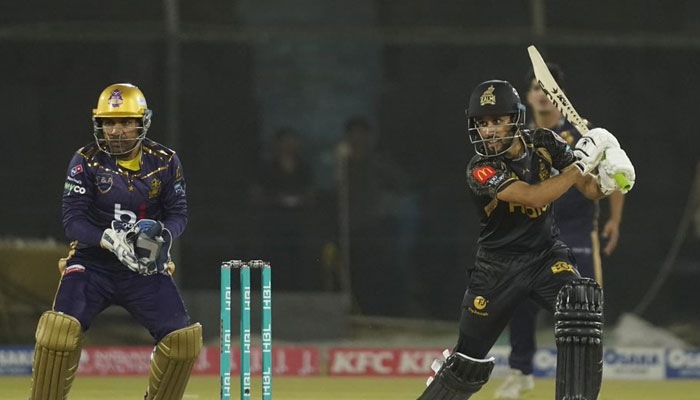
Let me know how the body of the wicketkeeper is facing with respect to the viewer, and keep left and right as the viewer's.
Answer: facing the viewer

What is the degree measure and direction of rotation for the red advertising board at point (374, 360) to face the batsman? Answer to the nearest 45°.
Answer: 0° — it already faces them

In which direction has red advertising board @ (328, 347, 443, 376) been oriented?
toward the camera

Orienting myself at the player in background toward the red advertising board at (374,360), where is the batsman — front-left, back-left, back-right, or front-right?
back-left

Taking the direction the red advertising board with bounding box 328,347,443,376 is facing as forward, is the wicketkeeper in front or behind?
in front

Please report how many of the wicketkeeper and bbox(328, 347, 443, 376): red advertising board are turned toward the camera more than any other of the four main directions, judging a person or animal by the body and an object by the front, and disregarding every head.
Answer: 2

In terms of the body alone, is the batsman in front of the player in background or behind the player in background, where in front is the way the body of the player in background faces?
in front

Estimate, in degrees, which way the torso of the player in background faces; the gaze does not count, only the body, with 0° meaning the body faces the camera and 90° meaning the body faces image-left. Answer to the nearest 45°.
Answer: approximately 45°
